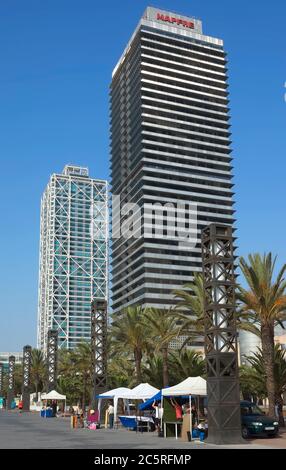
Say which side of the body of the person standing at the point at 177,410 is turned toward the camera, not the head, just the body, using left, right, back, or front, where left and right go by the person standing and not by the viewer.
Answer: left

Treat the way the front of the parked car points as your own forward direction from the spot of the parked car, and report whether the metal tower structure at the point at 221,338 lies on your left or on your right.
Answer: on your right

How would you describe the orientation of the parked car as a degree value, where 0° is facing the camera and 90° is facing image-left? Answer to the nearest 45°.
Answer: approximately 315°

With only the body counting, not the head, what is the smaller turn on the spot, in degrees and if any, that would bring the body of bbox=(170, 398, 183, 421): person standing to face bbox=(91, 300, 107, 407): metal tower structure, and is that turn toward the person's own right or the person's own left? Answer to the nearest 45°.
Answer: approximately 90° to the person's own right

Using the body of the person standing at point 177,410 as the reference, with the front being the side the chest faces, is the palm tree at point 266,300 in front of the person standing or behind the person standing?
behind

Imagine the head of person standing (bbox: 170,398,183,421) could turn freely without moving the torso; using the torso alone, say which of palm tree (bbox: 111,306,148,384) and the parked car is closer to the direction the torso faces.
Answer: the palm tree

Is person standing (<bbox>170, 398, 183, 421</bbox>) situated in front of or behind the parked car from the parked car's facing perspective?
behind

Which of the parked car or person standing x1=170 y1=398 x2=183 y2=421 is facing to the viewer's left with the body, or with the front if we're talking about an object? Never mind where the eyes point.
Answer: the person standing
